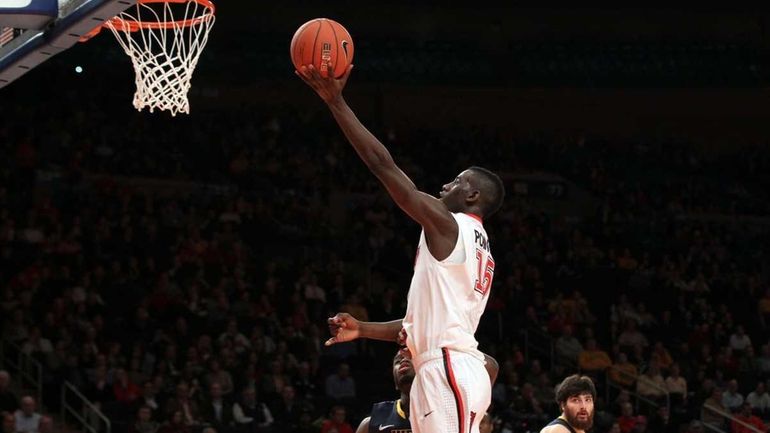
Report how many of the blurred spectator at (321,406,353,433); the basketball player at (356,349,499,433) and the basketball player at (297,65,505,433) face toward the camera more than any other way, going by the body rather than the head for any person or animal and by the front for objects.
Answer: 2

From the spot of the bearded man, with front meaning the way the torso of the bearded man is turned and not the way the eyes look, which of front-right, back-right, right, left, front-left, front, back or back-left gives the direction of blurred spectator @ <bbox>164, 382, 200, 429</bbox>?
back

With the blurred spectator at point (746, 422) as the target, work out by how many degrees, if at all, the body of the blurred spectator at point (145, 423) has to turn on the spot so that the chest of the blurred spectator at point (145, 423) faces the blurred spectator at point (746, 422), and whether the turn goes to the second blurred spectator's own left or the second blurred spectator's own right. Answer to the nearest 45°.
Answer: approximately 90° to the second blurred spectator's own left

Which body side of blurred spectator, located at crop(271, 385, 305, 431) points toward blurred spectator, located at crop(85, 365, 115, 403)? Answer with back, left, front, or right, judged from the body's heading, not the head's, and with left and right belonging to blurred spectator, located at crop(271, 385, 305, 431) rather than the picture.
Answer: right

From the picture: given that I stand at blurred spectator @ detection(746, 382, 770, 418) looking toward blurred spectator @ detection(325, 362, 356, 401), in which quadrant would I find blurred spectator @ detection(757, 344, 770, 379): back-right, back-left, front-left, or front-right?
back-right

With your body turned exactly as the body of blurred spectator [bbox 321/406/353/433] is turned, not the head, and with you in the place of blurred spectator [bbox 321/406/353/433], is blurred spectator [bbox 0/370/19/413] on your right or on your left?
on your right

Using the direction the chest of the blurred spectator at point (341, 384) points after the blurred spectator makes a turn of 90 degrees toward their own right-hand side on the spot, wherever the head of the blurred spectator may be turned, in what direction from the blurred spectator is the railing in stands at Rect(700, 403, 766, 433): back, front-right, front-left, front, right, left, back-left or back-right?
back

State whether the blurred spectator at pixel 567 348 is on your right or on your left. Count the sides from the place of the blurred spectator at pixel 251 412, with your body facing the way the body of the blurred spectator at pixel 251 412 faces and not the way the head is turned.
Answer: on your left

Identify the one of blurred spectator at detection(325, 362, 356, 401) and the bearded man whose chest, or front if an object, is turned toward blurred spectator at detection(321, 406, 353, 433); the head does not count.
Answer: blurred spectator at detection(325, 362, 356, 401)
